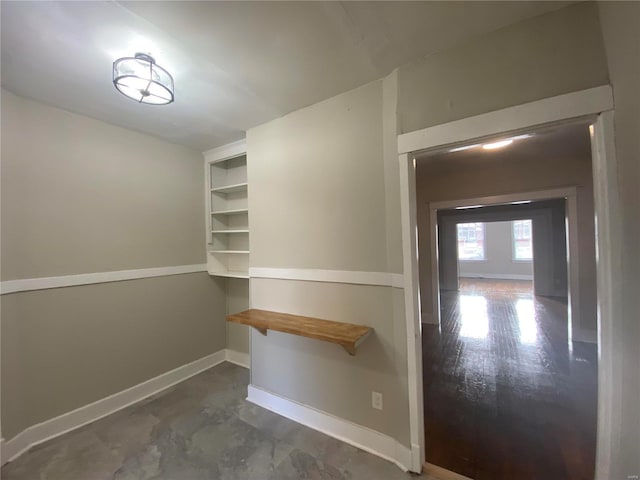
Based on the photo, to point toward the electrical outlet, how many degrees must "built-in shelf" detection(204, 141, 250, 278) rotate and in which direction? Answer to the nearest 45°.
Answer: approximately 90° to its left

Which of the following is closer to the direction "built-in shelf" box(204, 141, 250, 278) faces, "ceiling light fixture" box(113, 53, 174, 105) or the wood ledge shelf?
the ceiling light fixture

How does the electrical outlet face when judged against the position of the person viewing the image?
facing the viewer and to the left of the viewer

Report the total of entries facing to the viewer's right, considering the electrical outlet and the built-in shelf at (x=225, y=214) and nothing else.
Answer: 0

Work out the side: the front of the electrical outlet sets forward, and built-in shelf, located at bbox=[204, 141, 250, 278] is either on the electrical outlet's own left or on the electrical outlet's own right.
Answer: on the electrical outlet's own right

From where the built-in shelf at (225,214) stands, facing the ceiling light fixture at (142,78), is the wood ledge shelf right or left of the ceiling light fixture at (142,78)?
left

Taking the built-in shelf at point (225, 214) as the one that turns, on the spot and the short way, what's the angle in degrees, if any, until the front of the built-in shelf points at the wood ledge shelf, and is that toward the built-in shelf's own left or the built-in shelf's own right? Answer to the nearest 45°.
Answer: approximately 45° to the built-in shelf's own left
